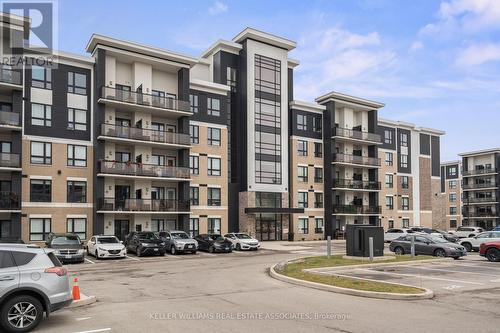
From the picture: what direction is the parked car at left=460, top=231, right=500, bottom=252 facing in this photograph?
to the viewer's left

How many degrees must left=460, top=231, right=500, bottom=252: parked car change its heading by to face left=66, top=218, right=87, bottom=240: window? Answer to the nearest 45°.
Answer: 0° — it already faces it

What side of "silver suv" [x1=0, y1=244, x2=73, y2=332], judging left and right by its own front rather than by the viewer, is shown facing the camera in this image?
left

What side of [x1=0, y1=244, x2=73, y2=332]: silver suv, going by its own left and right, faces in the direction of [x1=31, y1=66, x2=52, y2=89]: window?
right

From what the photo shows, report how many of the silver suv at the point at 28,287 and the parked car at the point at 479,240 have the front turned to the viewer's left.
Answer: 2

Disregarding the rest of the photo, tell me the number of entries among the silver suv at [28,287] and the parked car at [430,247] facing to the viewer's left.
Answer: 1

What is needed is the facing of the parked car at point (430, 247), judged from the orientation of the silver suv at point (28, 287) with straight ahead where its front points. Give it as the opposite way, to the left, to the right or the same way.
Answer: the opposite way
